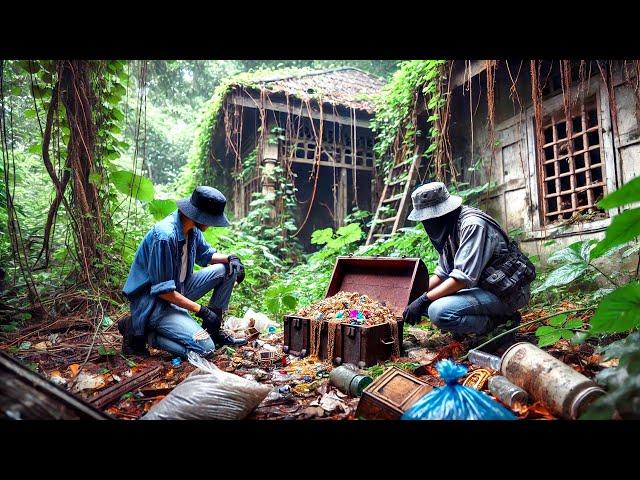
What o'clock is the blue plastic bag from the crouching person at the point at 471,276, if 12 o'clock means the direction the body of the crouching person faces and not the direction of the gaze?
The blue plastic bag is roughly at 9 o'clock from the crouching person.

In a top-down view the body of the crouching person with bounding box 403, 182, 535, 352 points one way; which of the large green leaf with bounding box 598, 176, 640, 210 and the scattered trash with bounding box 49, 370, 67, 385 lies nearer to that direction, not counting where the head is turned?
the scattered trash

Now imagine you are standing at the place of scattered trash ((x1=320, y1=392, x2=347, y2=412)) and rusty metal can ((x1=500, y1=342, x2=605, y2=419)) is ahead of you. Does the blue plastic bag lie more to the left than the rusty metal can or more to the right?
right

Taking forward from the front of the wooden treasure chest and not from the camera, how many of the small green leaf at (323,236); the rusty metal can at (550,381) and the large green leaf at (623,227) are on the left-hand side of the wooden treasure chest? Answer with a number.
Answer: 2

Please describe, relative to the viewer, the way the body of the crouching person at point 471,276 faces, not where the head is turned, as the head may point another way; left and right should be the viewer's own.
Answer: facing to the left of the viewer

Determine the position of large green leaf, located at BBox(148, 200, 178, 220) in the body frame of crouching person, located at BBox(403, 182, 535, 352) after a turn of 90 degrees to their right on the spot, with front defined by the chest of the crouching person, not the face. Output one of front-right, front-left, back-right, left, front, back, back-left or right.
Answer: left

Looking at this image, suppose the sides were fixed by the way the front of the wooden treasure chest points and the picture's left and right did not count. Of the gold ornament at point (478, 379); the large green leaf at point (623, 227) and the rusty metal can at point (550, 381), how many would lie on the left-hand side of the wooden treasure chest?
3

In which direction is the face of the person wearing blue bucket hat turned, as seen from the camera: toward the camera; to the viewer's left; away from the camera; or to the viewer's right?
to the viewer's right

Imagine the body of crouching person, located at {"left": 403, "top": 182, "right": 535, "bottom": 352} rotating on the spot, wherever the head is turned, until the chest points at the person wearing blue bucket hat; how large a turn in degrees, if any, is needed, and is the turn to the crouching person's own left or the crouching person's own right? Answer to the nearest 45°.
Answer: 0° — they already face them

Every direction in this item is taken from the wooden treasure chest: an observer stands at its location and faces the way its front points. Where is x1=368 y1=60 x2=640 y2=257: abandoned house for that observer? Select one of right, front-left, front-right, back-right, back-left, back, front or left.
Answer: back

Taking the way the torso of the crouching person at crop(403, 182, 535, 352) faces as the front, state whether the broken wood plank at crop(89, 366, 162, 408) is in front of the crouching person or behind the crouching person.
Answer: in front

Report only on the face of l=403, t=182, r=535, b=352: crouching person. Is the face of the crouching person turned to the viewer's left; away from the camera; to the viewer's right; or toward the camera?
to the viewer's left

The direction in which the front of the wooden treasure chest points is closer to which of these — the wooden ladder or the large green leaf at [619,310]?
the large green leaf

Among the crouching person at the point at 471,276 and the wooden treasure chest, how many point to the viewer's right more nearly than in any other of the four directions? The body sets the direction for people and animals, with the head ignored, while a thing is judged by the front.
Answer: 0

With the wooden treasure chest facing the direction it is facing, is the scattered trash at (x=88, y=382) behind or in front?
in front

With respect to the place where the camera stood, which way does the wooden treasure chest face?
facing the viewer and to the left of the viewer

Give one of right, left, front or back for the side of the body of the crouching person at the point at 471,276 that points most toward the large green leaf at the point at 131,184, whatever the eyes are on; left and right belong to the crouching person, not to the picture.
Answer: front

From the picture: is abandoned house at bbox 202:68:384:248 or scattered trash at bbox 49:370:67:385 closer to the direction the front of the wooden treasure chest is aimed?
the scattered trash

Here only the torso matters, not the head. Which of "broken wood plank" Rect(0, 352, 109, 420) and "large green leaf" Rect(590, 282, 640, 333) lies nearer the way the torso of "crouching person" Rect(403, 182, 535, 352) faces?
the broken wood plank
